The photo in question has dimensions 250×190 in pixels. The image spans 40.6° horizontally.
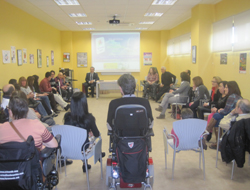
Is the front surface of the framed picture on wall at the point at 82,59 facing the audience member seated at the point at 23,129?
yes

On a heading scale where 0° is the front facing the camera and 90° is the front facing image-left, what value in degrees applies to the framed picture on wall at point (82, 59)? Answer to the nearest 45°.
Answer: approximately 0°

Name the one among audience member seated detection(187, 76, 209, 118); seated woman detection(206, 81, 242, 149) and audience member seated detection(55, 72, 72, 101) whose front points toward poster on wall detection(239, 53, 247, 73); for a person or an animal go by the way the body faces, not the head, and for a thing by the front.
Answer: audience member seated detection(55, 72, 72, 101)

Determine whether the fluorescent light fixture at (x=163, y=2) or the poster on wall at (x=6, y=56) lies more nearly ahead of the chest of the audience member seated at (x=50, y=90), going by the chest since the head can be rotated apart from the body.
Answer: the fluorescent light fixture

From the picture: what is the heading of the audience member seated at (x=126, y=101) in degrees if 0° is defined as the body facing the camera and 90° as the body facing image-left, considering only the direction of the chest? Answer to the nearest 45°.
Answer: approximately 180°

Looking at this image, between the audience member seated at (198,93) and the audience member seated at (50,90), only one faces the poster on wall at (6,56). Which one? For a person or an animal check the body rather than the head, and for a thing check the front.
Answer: the audience member seated at (198,93)

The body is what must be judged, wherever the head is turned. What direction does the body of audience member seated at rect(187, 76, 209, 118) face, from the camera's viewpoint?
to the viewer's left

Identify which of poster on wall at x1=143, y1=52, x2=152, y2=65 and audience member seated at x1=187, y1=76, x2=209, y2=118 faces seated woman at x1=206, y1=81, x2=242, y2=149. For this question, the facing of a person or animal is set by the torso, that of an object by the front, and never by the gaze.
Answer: the poster on wall

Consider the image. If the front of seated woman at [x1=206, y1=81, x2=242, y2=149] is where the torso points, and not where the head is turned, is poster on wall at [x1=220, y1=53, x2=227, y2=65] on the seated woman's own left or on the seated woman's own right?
on the seated woman's own right

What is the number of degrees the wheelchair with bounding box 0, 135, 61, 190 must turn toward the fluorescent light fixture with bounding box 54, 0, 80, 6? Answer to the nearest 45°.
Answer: approximately 45° to its left

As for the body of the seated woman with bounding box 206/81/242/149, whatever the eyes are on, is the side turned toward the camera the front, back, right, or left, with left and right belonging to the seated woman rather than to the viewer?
left
